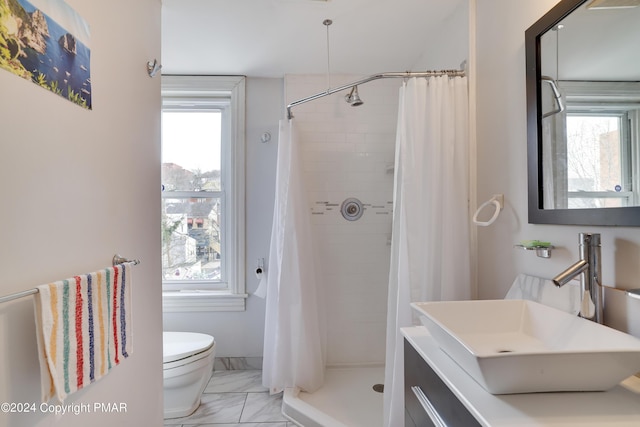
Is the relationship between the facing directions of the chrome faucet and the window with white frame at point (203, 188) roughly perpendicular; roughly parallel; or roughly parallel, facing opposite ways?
roughly perpendicular

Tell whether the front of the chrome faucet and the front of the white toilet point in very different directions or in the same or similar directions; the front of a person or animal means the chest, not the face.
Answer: very different directions

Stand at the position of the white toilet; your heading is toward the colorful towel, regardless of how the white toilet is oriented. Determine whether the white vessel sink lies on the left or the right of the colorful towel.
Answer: left

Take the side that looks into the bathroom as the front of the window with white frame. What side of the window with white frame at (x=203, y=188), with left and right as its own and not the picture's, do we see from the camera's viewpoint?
front

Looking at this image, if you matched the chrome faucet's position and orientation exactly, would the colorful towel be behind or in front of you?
in front

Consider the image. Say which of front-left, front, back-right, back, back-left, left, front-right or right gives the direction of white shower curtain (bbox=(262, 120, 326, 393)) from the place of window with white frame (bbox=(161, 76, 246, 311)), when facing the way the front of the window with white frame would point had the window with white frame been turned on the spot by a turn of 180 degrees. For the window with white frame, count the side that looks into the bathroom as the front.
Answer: back-right

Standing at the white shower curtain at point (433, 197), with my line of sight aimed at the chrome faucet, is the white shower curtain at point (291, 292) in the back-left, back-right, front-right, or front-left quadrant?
back-right

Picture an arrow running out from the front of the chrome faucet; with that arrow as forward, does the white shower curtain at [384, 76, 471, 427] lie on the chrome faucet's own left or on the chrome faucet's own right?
on the chrome faucet's own right
